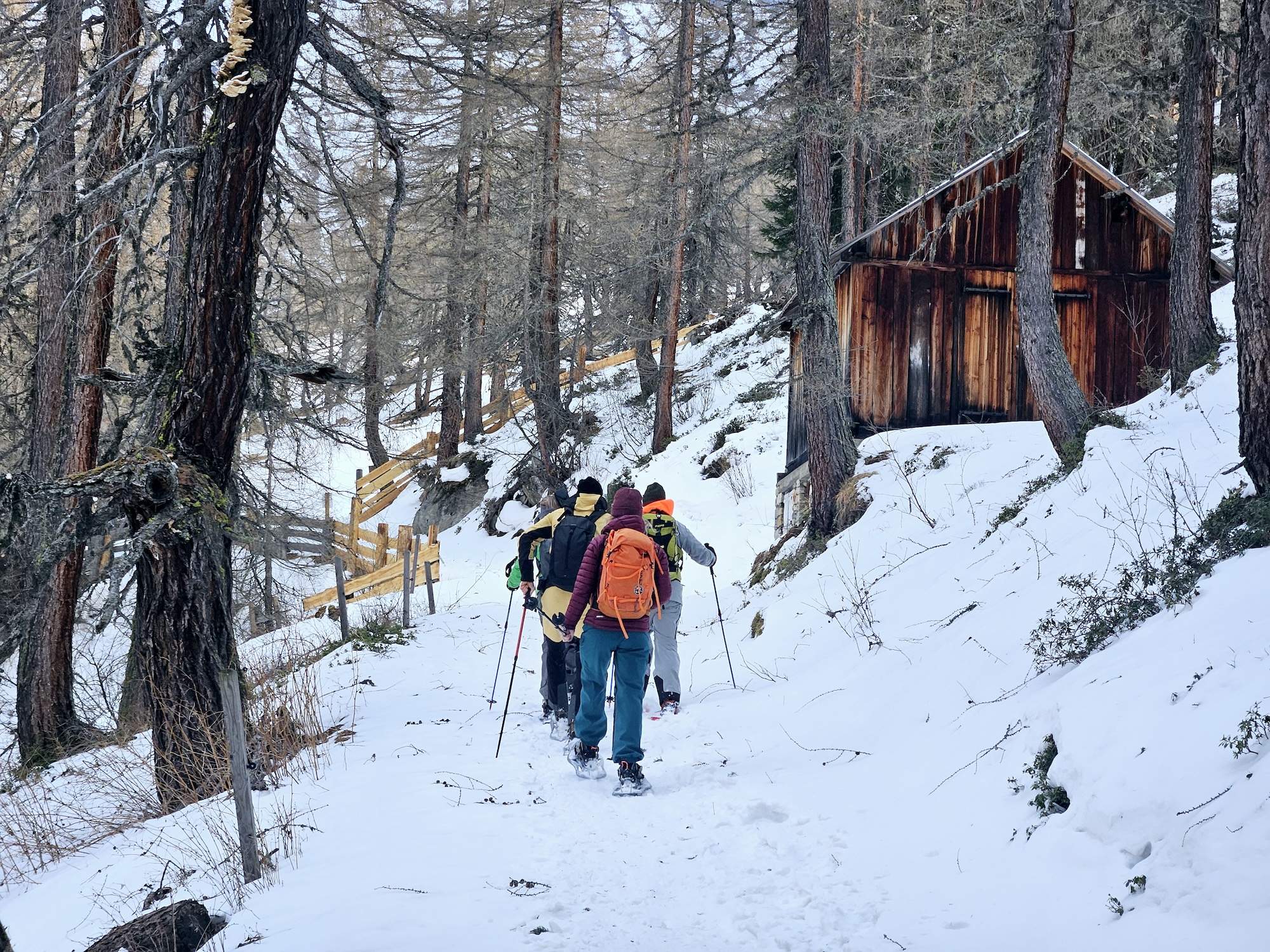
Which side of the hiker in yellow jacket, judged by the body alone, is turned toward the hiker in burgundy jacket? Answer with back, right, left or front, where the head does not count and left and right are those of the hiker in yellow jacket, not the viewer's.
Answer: back

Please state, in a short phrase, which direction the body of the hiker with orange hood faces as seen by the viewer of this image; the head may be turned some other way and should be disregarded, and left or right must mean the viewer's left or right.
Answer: facing away from the viewer

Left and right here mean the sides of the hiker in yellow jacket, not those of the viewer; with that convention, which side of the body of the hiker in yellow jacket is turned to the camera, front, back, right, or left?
back

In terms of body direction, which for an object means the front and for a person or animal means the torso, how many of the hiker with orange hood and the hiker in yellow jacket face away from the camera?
2

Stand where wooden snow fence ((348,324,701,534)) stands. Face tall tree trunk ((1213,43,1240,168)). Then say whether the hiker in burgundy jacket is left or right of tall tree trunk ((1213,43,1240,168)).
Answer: right

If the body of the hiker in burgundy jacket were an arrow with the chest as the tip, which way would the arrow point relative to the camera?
away from the camera

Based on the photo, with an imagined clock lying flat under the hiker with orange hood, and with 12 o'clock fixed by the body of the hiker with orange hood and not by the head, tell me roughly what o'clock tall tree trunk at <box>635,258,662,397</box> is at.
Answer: The tall tree trunk is roughly at 12 o'clock from the hiker with orange hood.

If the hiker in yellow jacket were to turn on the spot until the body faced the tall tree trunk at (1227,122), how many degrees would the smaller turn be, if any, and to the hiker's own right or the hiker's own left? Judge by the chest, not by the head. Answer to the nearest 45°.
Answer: approximately 45° to the hiker's own right
